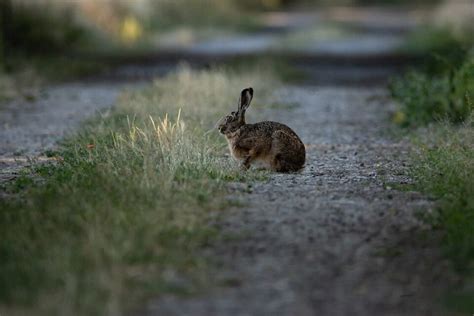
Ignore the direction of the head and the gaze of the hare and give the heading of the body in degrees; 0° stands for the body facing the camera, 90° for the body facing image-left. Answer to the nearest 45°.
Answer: approximately 90°
